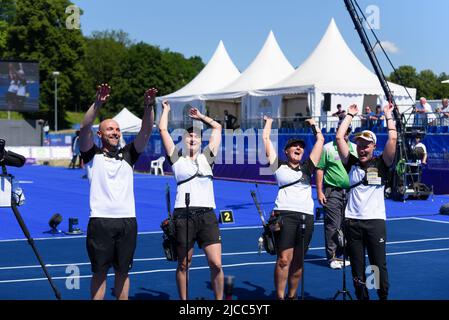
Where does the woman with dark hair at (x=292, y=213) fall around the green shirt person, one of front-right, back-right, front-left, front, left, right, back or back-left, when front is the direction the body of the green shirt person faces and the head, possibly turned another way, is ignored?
front-right

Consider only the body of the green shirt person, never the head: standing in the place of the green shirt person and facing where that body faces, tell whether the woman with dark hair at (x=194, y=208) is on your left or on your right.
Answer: on your right

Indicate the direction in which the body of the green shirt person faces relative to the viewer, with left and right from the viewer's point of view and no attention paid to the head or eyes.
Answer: facing the viewer and to the right of the viewer

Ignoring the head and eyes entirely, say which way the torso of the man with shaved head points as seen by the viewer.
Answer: toward the camera

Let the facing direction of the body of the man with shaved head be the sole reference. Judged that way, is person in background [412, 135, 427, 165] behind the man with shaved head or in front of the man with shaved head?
behind

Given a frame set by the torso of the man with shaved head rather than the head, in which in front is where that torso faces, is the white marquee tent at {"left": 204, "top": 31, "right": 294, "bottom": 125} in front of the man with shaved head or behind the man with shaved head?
behind

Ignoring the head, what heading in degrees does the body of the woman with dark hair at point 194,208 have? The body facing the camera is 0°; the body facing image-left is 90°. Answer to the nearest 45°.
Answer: approximately 0°

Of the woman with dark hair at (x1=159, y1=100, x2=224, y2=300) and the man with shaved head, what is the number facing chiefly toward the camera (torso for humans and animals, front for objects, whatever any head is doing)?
2

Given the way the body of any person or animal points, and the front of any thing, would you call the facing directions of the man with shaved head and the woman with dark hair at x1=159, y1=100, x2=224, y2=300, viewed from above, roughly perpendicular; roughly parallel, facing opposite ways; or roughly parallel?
roughly parallel

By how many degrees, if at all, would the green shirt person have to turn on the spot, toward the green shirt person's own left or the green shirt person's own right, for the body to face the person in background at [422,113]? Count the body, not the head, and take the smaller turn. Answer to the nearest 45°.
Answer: approximately 135° to the green shirt person's own left

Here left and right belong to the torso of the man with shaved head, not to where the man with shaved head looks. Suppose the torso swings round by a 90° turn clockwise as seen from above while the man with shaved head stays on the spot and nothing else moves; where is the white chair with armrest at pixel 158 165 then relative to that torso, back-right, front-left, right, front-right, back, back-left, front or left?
right

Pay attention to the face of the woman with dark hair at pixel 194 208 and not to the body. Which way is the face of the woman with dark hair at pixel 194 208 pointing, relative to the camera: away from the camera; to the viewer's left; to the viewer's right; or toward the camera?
toward the camera

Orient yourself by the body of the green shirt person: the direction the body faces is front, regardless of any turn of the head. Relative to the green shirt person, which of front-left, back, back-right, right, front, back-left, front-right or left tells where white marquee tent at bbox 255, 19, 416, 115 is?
back-left

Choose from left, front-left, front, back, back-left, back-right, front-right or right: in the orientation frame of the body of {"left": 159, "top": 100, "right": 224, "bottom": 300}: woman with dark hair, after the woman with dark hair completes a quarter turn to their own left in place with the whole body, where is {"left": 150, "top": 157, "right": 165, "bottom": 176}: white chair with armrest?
left

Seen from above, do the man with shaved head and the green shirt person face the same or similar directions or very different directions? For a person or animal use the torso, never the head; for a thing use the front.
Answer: same or similar directions
